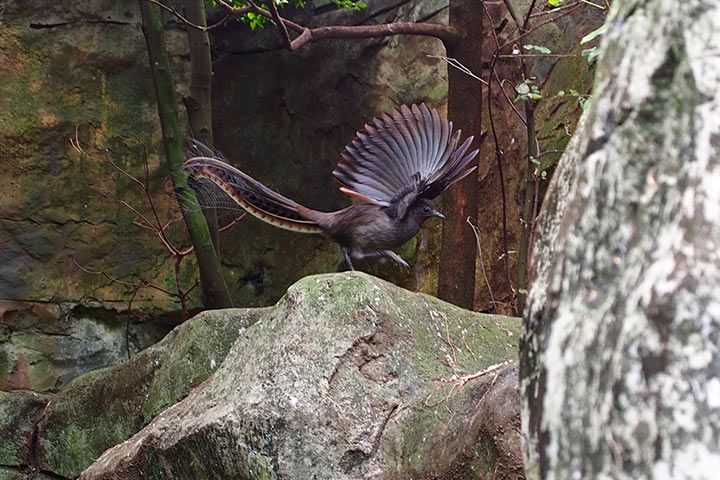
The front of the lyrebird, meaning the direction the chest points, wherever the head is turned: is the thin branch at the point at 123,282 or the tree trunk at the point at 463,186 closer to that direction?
the tree trunk

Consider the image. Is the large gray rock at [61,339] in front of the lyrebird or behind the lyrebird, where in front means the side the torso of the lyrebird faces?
behind

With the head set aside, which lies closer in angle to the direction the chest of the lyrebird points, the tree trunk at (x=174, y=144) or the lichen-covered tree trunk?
the lichen-covered tree trunk

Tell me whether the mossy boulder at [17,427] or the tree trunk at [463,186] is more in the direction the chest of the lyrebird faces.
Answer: the tree trunk

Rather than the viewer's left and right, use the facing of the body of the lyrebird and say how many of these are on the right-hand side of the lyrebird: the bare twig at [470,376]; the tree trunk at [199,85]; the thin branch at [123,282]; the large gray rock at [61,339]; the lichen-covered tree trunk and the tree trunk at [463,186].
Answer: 2

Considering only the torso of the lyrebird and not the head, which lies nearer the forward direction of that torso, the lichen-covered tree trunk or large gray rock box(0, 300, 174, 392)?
the lichen-covered tree trunk

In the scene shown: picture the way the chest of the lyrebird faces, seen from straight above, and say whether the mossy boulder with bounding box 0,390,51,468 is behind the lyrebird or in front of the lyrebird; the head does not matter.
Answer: behind

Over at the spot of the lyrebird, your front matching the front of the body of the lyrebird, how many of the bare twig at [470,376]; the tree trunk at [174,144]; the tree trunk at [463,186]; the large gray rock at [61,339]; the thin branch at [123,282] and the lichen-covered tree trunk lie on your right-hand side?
2

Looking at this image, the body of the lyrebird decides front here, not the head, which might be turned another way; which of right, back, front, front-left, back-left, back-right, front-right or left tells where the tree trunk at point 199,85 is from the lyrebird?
back-left

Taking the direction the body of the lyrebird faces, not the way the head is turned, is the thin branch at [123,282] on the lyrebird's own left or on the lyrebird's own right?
on the lyrebird's own left

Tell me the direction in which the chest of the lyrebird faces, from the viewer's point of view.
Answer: to the viewer's right
